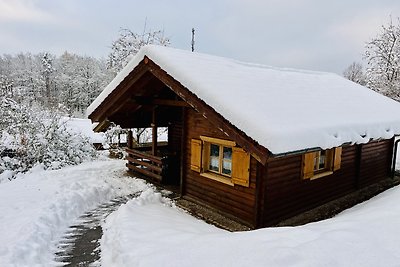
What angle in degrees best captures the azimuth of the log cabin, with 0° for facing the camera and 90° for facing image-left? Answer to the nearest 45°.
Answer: approximately 45°

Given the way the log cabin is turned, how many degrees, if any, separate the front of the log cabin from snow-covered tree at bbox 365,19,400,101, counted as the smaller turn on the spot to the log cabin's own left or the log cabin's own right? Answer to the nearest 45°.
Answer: approximately 180°

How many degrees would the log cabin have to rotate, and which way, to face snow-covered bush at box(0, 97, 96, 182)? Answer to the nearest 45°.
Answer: approximately 45° to its right

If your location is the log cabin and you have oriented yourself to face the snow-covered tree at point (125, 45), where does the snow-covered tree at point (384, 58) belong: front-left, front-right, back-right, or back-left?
front-right

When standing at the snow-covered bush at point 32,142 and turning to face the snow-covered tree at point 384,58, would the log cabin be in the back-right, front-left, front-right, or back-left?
front-right

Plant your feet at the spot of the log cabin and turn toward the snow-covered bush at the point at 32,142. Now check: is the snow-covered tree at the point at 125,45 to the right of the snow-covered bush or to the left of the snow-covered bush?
right

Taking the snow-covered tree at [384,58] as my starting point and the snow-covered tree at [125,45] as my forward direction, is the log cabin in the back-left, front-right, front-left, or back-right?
front-left

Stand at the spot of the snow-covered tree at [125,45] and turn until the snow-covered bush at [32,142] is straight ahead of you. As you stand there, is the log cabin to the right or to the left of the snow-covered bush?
left

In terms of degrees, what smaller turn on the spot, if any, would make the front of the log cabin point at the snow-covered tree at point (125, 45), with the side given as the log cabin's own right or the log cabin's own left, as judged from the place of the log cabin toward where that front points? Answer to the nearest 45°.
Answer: approximately 90° to the log cabin's own right
